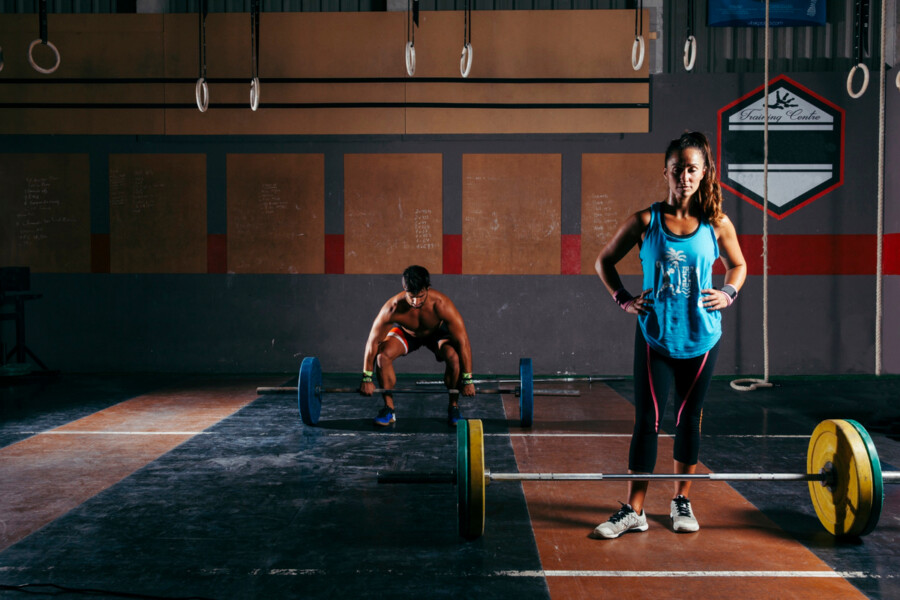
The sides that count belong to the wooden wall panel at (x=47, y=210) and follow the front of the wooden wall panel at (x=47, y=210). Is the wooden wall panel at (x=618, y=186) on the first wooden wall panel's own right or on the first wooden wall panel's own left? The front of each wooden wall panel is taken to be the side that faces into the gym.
on the first wooden wall panel's own left

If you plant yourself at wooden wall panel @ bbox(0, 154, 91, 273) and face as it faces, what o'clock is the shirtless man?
The shirtless man is roughly at 11 o'clock from the wooden wall panel.

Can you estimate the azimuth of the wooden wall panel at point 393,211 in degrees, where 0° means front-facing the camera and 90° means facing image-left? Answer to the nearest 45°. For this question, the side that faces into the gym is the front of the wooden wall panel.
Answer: approximately 0°

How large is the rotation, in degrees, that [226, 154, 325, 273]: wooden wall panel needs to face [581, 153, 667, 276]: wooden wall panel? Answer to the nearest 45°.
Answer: approximately 90° to its left

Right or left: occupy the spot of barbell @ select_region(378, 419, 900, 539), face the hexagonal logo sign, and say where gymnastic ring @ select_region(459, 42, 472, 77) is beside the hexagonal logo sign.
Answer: left

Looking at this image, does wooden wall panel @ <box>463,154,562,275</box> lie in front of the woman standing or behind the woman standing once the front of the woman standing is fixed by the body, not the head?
behind

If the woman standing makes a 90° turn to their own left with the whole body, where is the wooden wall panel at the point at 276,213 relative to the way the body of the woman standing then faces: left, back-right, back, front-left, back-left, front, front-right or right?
back-left
